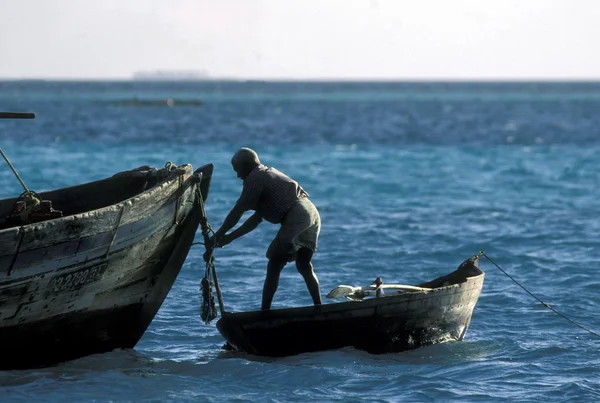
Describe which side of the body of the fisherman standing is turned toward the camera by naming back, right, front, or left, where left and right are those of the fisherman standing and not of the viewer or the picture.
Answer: left

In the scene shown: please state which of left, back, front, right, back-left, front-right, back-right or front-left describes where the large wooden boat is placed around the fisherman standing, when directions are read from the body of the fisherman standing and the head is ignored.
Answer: front
